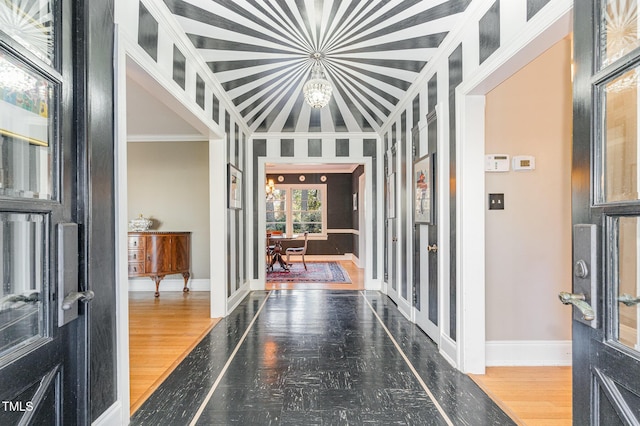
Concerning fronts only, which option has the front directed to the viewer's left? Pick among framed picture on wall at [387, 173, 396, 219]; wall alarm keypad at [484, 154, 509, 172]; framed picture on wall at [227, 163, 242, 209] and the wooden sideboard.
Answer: framed picture on wall at [387, 173, 396, 219]

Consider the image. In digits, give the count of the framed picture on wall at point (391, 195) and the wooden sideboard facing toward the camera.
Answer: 1

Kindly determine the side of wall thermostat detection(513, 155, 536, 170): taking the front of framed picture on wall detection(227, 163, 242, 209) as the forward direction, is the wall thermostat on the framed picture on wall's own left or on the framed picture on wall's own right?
on the framed picture on wall's own right

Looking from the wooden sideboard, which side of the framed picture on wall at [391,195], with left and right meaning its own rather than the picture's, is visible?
front

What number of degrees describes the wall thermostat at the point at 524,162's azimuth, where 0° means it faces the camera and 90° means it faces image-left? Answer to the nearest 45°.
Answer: approximately 0°

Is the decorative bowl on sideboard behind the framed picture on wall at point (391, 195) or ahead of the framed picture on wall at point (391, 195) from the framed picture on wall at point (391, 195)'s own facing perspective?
ahead

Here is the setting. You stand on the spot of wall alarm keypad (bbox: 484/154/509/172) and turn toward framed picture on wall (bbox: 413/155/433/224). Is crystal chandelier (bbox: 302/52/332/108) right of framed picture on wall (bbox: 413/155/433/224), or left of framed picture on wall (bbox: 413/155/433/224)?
left

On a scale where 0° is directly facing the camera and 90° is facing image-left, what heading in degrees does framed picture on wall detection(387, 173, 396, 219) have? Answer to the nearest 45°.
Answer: approximately 90°

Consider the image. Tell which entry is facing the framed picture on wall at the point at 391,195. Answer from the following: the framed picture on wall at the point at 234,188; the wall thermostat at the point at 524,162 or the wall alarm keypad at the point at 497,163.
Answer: the framed picture on wall at the point at 234,188

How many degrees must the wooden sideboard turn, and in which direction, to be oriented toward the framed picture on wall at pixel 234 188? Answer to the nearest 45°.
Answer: approximately 45° to its left

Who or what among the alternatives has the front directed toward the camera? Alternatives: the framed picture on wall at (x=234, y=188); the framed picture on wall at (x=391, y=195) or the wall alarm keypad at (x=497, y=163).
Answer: the wall alarm keypad

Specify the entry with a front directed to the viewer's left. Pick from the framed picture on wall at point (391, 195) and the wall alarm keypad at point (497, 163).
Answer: the framed picture on wall

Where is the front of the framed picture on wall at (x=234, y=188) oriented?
to the viewer's right

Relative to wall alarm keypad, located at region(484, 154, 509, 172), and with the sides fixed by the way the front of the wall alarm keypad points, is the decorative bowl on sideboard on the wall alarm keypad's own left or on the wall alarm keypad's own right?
on the wall alarm keypad's own right

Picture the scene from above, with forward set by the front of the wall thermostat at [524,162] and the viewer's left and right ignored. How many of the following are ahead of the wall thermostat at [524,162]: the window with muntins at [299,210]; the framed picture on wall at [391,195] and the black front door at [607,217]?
1
